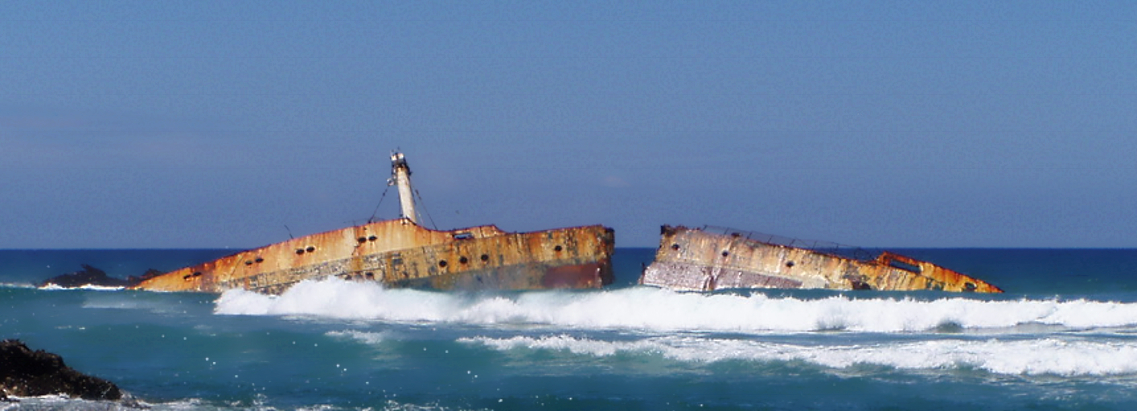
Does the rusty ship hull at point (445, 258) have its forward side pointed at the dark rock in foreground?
no

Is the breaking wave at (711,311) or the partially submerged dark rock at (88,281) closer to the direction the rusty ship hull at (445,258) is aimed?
the partially submerged dark rock

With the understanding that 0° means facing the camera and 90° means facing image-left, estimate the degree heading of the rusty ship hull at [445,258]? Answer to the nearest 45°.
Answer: approximately 90°

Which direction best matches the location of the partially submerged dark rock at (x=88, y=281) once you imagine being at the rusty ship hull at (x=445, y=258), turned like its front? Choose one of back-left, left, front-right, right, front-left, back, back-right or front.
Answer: front-right

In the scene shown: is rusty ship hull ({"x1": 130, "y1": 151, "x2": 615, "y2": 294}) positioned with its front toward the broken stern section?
no
